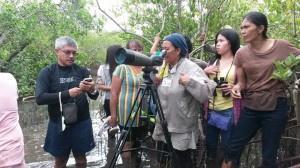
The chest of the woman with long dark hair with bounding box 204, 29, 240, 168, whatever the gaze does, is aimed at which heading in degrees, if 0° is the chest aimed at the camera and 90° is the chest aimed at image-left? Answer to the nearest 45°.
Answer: approximately 45°

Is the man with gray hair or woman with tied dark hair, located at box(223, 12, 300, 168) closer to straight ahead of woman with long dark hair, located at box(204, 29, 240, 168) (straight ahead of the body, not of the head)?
the man with gray hair

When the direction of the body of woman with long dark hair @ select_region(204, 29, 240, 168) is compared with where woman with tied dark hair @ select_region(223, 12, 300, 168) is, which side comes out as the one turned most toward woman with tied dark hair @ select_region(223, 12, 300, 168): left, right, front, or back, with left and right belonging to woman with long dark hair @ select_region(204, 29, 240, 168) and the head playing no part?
left

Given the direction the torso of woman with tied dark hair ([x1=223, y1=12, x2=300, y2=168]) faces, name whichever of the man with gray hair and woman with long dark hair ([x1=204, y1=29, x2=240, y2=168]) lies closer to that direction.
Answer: the man with gray hair

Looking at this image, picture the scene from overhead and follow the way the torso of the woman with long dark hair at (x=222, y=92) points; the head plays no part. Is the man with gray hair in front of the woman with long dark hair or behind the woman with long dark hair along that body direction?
in front

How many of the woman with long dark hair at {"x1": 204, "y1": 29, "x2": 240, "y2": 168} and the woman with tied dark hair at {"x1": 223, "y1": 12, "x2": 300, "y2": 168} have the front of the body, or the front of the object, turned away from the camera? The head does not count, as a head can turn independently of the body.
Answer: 0

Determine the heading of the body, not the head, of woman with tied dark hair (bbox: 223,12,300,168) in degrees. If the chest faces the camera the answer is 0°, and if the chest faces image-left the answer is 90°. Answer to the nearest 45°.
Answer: approximately 45°

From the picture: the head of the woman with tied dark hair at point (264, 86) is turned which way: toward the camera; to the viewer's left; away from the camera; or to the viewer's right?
to the viewer's left

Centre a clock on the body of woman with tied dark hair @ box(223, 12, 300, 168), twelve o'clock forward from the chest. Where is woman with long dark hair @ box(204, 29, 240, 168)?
woman with long dark hair @ box(204, 29, 240, 168) is roughly at 3 o'clock from woman with tied dark hair @ box(223, 12, 300, 168).
